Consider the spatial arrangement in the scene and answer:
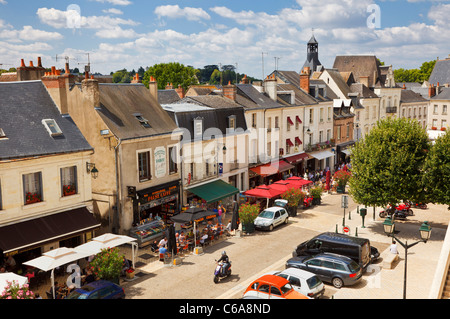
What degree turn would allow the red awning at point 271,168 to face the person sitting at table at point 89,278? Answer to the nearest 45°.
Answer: approximately 45° to its right

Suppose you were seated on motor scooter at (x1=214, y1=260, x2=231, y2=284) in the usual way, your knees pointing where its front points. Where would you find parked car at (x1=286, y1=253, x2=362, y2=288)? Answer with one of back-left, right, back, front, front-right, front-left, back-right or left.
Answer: back-left

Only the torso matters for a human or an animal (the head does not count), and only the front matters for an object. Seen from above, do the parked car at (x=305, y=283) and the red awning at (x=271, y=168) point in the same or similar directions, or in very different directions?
very different directions

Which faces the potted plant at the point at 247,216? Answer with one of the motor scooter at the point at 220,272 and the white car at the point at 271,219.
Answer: the white car

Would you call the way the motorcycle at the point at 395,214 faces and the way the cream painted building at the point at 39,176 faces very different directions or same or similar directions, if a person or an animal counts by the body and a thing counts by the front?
very different directions

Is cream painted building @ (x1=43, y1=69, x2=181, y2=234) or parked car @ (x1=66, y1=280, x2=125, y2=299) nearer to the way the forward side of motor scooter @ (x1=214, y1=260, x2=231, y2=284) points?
the parked car

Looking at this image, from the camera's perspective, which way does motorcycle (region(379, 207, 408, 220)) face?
to the viewer's left

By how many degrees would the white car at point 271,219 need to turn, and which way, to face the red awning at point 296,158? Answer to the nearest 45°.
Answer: approximately 135° to its right

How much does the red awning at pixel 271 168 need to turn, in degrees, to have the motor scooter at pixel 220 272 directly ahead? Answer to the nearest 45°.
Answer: approximately 45° to its right
